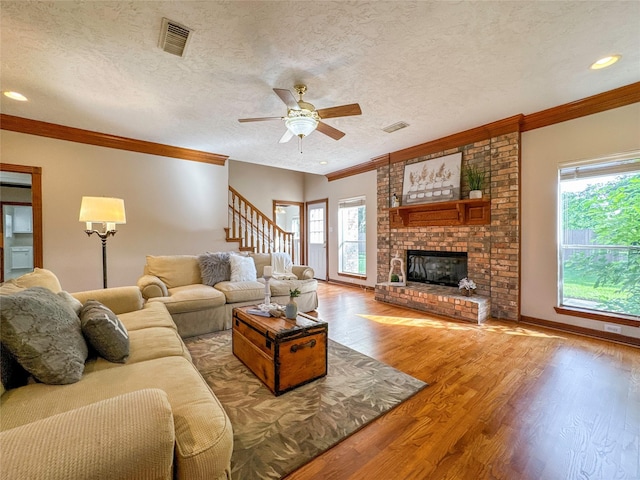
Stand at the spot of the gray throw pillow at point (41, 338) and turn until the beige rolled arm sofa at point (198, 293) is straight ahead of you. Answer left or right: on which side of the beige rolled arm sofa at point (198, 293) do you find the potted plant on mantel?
right

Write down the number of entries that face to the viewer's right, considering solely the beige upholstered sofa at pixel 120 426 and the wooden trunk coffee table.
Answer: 1

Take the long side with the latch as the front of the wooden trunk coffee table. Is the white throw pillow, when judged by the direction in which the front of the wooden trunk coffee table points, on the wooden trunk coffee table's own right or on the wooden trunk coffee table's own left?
on the wooden trunk coffee table's own right

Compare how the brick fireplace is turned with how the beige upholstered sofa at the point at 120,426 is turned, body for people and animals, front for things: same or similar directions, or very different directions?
very different directions

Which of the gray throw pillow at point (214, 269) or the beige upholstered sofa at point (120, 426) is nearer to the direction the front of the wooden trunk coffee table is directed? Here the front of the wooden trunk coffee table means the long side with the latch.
the beige upholstered sofa

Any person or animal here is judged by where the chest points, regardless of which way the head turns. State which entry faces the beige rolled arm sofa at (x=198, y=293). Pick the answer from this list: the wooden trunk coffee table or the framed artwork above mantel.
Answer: the framed artwork above mantel

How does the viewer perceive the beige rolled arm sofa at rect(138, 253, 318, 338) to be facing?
facing the viewer and to the right of the viewer

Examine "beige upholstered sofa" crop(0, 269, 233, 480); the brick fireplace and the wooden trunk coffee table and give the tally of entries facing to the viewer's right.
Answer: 1

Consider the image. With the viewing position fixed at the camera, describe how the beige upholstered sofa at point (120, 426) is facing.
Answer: facing to the right of the viewer

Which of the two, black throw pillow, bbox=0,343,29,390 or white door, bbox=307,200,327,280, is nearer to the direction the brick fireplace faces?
the black throw pillow

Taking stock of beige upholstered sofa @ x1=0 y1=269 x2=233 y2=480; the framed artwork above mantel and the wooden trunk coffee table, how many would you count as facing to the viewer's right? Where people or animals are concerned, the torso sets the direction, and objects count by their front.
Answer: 1

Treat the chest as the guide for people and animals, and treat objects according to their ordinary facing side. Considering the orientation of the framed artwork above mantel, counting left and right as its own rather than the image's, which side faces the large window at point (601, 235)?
left

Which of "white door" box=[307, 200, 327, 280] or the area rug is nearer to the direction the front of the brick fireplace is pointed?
the area rug

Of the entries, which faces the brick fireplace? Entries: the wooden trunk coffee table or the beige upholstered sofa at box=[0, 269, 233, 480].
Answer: the beige upholstered sofa
